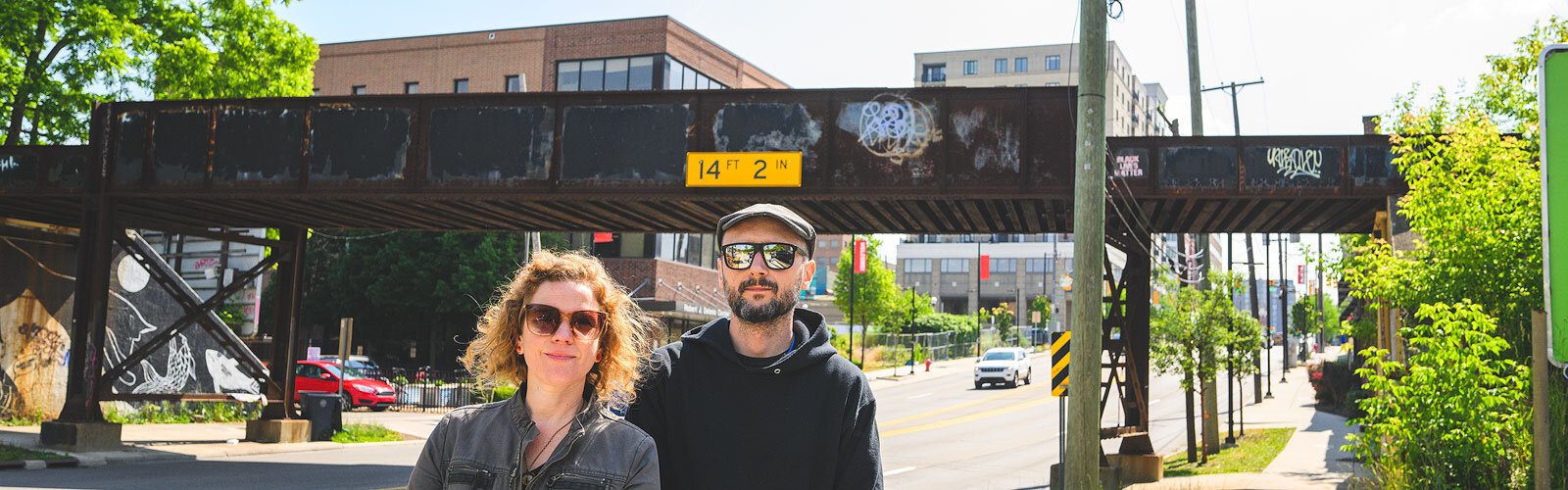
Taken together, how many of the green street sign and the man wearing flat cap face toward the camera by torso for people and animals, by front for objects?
2

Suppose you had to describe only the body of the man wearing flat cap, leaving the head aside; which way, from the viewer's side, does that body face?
toward the camera

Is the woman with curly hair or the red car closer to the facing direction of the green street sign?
the woman with curly hair

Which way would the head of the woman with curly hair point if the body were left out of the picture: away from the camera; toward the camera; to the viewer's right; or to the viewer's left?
toward the camera

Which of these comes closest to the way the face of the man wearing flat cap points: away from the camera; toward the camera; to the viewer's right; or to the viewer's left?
toward the camera

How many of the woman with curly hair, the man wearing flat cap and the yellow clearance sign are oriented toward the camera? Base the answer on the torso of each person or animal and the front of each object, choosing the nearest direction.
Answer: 3

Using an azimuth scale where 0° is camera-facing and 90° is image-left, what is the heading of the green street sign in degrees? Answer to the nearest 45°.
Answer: approximately 0°

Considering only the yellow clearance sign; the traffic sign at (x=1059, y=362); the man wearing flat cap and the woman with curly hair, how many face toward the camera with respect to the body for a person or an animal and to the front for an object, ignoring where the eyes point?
4

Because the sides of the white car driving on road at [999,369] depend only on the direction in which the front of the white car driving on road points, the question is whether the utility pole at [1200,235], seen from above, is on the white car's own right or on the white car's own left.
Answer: on the white car's own left

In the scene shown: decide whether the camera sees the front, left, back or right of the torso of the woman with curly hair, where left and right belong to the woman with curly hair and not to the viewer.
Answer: front
